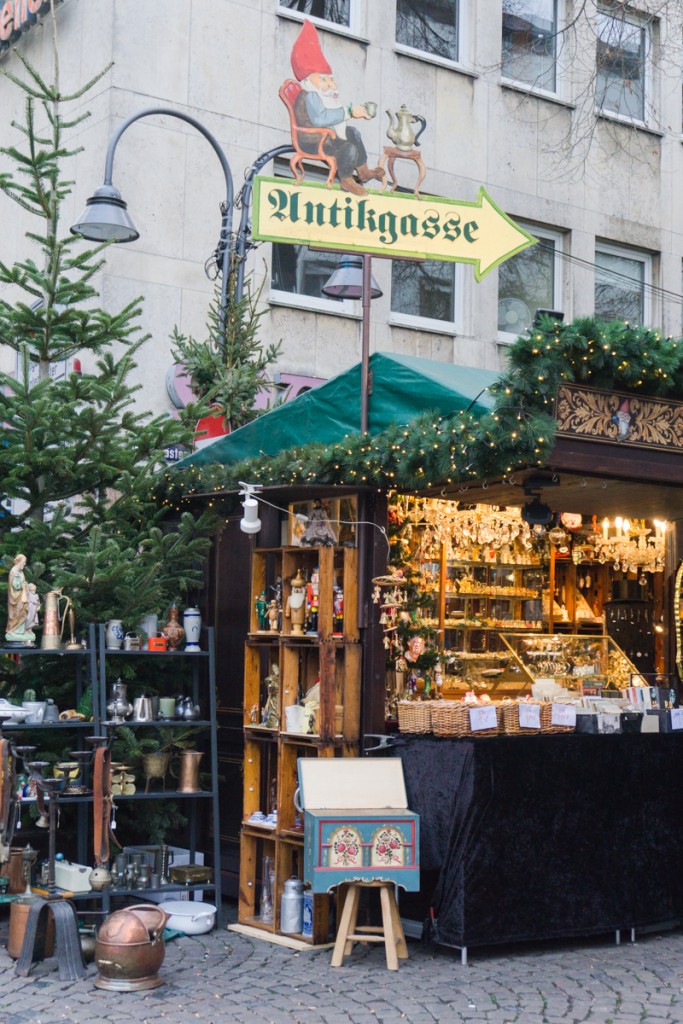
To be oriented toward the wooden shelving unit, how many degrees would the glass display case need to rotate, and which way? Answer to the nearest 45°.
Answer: approximately 45° to its right

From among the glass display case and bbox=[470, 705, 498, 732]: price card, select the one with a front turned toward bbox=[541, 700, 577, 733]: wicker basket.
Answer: the glass display case

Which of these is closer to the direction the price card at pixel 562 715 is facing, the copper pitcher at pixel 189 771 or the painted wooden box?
the painted wooden box

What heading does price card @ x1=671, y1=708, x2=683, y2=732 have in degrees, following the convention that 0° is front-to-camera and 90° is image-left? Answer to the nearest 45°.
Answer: approximately 0°

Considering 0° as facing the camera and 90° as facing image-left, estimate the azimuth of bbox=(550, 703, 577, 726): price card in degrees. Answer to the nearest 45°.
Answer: approximately 0°
